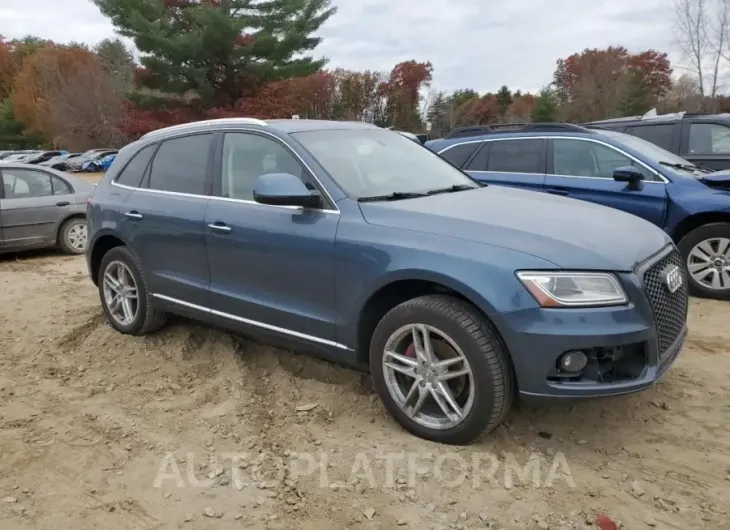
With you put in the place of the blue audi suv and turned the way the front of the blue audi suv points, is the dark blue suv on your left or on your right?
on your left

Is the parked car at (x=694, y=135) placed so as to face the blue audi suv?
no

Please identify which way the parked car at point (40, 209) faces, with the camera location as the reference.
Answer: facing to the left of the viewer

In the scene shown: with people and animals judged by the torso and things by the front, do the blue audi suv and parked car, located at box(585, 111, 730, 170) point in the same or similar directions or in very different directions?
same or similar directions

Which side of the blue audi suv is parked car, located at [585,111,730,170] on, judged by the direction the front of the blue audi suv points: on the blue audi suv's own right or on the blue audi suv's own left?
on the blue audi suv's own left

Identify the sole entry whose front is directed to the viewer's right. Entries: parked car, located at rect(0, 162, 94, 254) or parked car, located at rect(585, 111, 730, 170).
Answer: parked car, located at rect(585, 111, 730, 170)

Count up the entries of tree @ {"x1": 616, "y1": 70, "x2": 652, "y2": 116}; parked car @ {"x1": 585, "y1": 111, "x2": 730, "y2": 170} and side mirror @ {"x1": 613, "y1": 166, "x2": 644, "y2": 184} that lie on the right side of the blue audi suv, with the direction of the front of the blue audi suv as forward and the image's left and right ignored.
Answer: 0

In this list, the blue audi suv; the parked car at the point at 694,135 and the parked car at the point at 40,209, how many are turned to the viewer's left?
1

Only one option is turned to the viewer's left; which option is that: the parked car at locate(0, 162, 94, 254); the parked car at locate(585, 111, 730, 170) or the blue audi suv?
the parked car at locate(0, 162, 94, 254)

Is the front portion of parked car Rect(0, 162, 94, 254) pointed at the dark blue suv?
no

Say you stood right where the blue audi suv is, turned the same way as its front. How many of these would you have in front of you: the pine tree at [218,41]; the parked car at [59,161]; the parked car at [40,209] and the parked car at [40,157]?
0

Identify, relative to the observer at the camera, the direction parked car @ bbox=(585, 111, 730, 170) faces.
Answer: facing to the right of the viewer

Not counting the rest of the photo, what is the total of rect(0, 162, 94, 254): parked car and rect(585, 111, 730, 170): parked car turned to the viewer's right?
1

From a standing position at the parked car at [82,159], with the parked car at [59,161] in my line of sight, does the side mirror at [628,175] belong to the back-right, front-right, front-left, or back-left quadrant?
back-left

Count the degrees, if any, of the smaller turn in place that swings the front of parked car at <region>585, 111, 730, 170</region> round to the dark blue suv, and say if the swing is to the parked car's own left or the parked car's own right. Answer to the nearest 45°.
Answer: approximately 90° to the parked car's own right

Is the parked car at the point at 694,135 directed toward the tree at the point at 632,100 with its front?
no

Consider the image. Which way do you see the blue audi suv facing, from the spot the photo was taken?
facing the viewer and to the right of the viewer

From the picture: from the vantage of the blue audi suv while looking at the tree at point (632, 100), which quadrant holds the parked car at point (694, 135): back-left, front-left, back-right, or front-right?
front-right

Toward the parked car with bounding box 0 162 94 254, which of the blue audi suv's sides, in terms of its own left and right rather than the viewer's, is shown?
back
